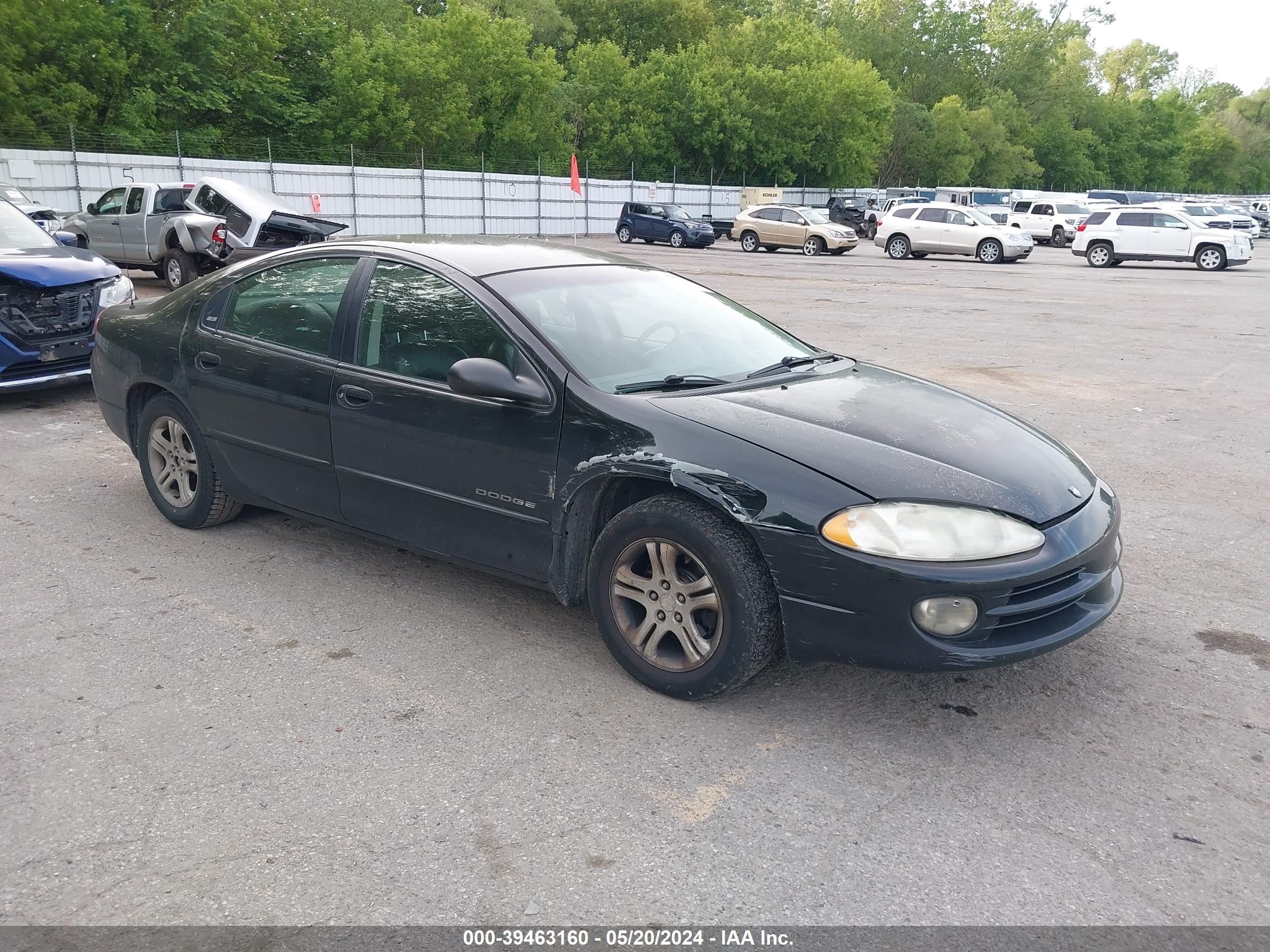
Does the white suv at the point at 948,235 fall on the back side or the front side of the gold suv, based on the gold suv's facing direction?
on the front side

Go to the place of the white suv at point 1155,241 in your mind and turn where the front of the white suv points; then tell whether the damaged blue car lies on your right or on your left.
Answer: on your right

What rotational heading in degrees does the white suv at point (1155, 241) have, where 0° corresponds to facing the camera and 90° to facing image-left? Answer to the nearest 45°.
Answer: approximately 270°

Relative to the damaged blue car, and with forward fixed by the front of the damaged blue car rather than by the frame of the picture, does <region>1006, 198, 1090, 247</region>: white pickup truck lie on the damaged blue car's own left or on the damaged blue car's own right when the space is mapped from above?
on the damaged blue car's own left

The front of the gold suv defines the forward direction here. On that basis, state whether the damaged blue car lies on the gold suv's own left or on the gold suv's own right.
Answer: on the gold suv's own right

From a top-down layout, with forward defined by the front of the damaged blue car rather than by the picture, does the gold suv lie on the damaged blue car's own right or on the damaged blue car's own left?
on the damaged blue car's own left

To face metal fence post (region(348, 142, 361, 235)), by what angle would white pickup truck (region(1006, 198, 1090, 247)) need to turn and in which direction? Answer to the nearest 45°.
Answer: approximately 90° to its right

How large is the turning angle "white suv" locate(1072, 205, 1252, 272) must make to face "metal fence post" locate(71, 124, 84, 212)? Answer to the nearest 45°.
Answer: approximately 135° to its right

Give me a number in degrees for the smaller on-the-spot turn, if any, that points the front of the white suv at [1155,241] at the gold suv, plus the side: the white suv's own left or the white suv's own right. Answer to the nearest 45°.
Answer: approximately 180°

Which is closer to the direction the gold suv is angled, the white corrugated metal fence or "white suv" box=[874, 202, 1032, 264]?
the white suv
